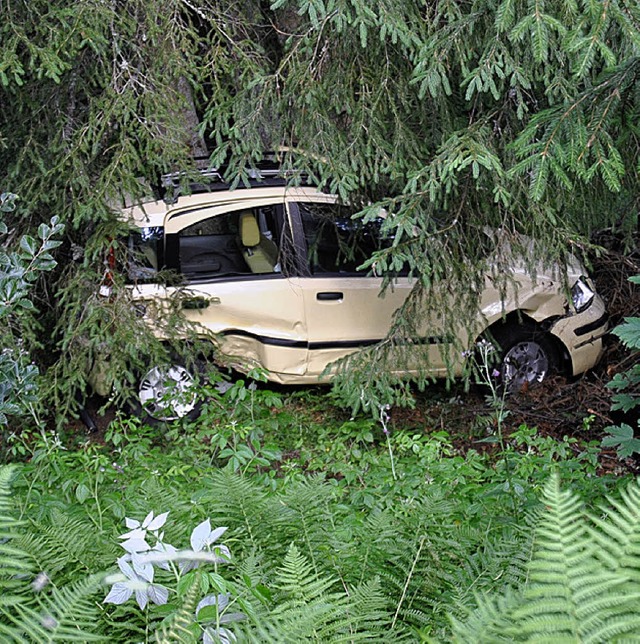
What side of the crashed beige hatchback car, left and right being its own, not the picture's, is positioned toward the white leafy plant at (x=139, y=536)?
right

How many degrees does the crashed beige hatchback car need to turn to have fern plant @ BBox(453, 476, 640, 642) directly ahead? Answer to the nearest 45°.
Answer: approximately 90° to its right

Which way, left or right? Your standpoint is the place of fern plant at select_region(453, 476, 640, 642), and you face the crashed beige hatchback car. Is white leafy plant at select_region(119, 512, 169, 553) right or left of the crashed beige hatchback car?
left

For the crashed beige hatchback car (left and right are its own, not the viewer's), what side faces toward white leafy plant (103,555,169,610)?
right

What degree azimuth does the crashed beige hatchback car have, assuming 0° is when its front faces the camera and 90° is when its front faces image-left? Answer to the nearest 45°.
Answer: approximately 270°
